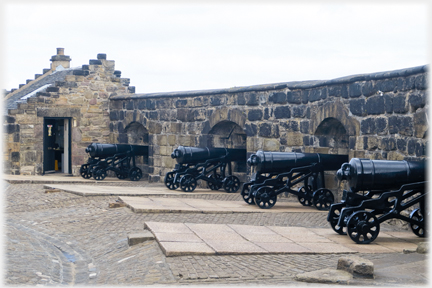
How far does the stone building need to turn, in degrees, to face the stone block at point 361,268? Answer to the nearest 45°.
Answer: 0° — it already faces it

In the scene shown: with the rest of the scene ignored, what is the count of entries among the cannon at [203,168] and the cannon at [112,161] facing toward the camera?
0

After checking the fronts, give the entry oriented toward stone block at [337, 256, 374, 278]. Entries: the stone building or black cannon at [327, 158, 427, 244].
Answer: the stone building

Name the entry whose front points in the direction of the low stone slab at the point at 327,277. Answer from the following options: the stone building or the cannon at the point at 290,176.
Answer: the stone building

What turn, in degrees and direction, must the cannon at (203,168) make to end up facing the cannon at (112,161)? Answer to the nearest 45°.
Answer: approximately 90° to its left

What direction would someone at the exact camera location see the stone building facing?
facing the viewer
